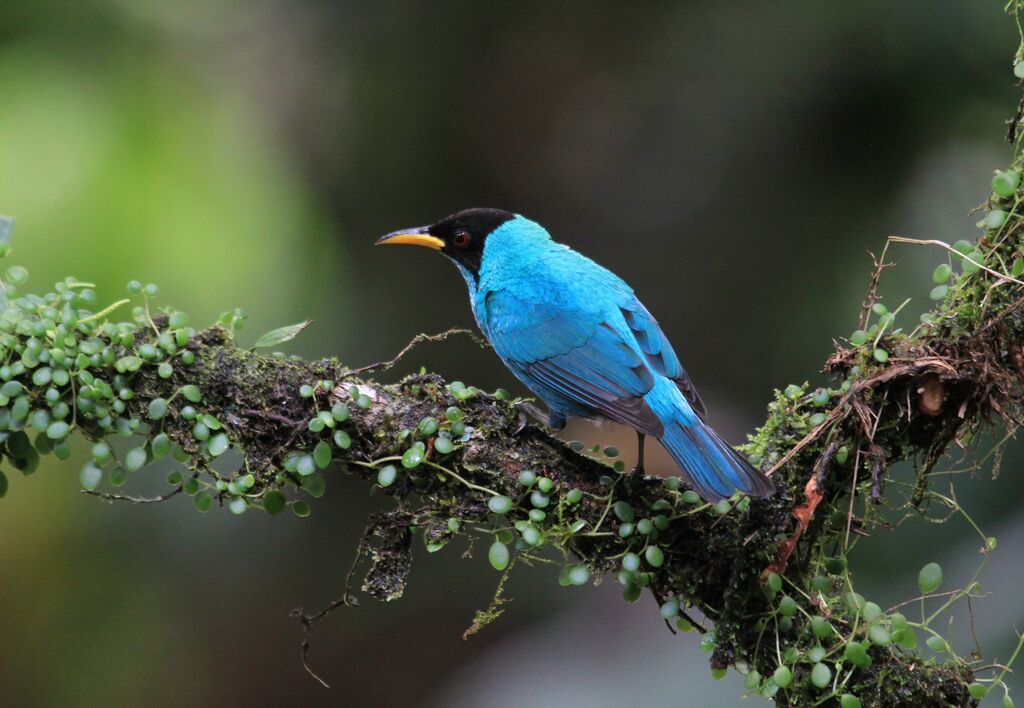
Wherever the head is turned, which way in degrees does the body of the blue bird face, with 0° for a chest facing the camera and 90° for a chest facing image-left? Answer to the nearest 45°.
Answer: approximately 135°
